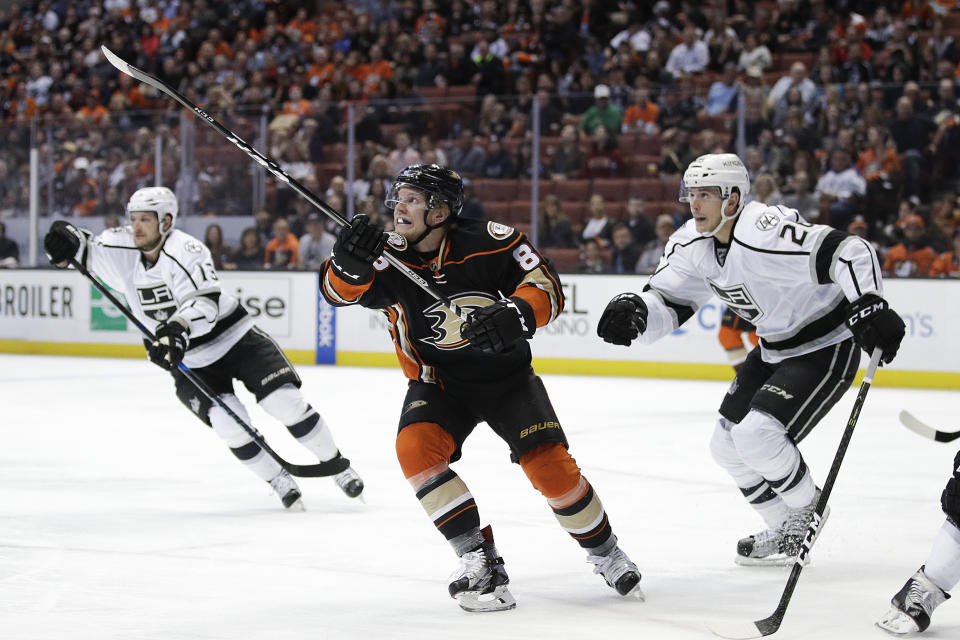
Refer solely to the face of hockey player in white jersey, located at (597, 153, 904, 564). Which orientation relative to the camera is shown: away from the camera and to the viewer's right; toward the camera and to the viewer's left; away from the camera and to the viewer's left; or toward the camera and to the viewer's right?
toward the camera and to the viewer's left

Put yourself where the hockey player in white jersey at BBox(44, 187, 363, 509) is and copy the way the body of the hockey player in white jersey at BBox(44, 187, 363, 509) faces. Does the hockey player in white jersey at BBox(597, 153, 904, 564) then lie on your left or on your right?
on your left
